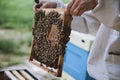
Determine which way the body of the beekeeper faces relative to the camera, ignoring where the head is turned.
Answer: to the viewer's left
